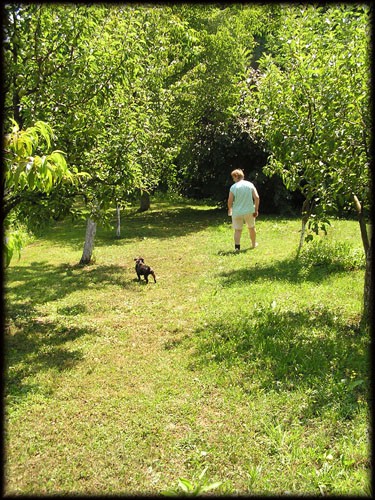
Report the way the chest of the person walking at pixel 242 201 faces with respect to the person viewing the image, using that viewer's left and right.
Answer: facing away from the viewer

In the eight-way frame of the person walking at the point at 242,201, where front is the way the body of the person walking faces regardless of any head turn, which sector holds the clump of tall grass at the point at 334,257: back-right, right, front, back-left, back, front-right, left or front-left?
back-right
